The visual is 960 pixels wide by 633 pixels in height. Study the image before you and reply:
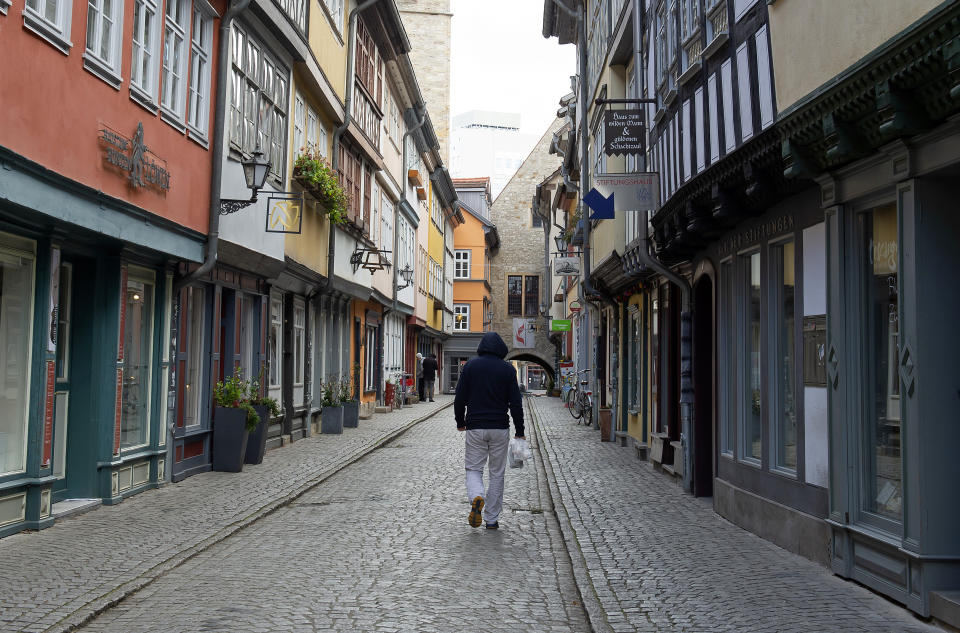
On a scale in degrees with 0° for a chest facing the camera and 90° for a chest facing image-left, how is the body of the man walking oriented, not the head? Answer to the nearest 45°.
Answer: approximately 180°

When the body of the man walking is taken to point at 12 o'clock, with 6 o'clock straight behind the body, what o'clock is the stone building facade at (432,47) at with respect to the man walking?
The stone building facade is roughly at 12 o'clock from the man walking.

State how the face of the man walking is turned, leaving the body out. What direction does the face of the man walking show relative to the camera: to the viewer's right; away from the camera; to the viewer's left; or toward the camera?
away from the camera

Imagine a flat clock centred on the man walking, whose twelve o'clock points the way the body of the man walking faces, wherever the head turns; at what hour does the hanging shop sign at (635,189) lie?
The hanging shop sign is roughly at 1 o'clock from the man walking.

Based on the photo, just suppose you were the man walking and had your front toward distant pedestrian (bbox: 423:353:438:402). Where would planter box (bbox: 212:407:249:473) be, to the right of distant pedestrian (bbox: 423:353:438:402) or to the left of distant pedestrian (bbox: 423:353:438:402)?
left
